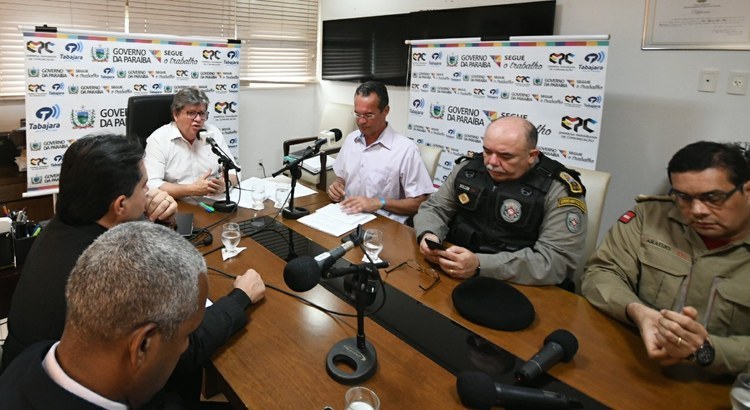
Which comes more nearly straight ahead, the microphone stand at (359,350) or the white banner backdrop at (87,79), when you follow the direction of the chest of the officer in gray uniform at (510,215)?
the microphone stand

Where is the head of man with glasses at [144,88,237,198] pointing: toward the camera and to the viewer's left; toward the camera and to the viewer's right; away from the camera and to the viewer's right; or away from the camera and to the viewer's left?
toward the camera and to the viewer's right

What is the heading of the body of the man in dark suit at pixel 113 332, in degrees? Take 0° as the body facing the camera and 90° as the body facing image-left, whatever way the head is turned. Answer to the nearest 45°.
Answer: approximately 225°

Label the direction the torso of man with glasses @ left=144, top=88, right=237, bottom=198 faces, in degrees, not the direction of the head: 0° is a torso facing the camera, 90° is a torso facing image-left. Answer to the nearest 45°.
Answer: approximately 315°

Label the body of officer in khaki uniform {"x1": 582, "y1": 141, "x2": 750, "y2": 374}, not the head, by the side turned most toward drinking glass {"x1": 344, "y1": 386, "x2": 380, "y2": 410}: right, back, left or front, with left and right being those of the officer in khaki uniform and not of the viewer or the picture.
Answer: front

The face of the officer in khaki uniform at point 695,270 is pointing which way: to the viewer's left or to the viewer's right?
to the viewer's left

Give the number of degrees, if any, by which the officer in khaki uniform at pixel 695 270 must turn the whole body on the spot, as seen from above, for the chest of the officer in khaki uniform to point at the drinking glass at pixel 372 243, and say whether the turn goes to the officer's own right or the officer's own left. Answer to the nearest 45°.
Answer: approximately 45° to the officer's own right

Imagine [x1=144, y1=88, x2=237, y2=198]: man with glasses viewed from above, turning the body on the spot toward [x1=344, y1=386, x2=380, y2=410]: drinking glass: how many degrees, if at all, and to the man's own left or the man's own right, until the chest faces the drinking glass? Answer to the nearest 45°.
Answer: approximately 45° to the man's own right

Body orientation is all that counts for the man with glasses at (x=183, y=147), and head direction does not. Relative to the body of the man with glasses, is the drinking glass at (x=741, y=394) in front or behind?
in front
